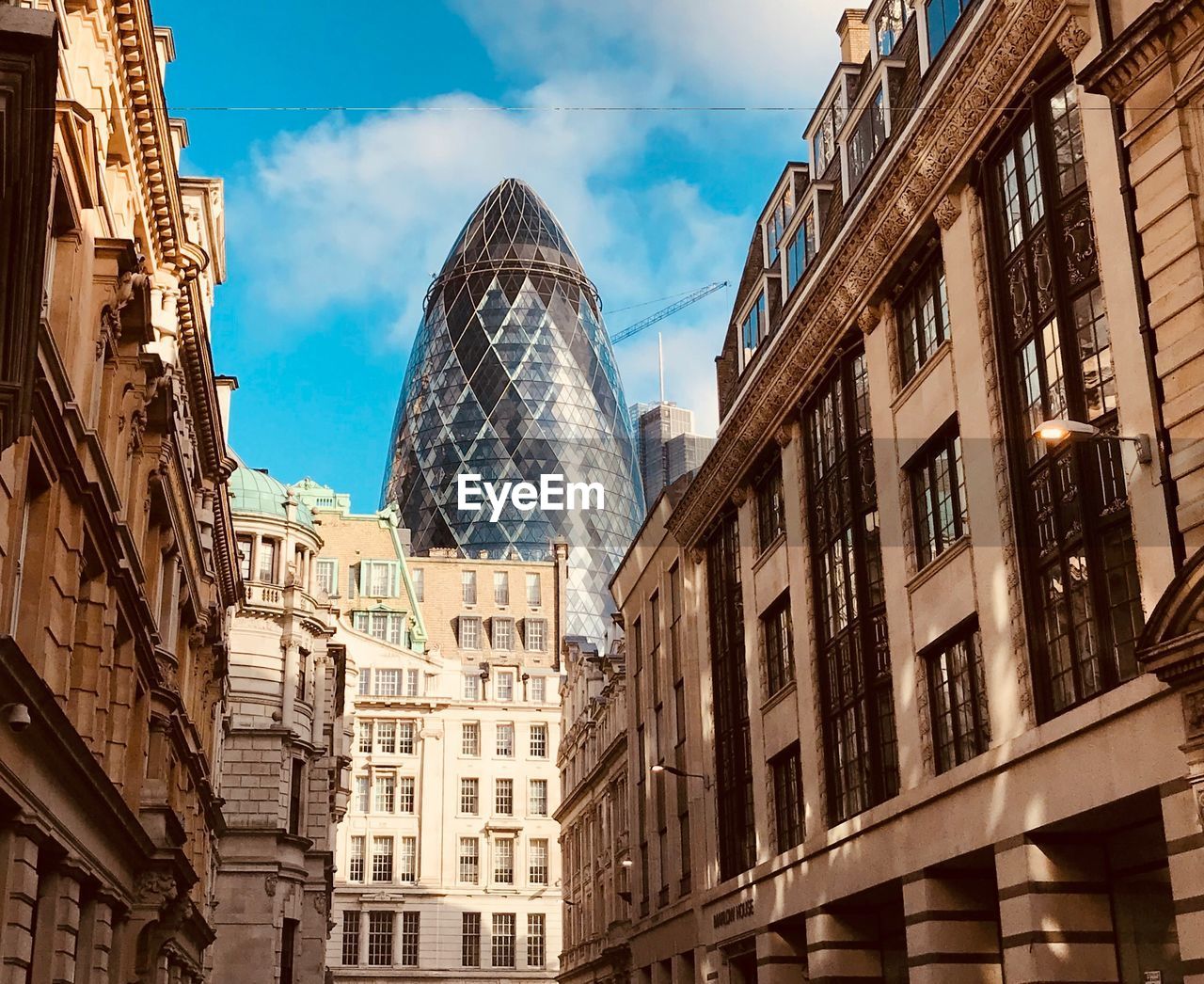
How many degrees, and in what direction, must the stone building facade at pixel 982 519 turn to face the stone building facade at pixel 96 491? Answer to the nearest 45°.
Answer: approximately 45° to its right

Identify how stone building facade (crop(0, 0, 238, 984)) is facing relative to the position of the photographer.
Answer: facing to the right of the viewer

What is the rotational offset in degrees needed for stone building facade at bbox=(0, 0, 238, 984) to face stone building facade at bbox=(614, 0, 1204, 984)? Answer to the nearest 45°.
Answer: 0° — it already faces it

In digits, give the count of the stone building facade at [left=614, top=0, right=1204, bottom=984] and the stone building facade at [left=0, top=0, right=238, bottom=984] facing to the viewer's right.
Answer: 1

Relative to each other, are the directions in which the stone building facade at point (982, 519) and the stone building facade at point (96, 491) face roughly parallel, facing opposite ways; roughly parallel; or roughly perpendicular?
roughly parallel, facing opposite ways

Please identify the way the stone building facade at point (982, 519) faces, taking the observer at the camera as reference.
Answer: facing the viewer and to the left of the viewer
